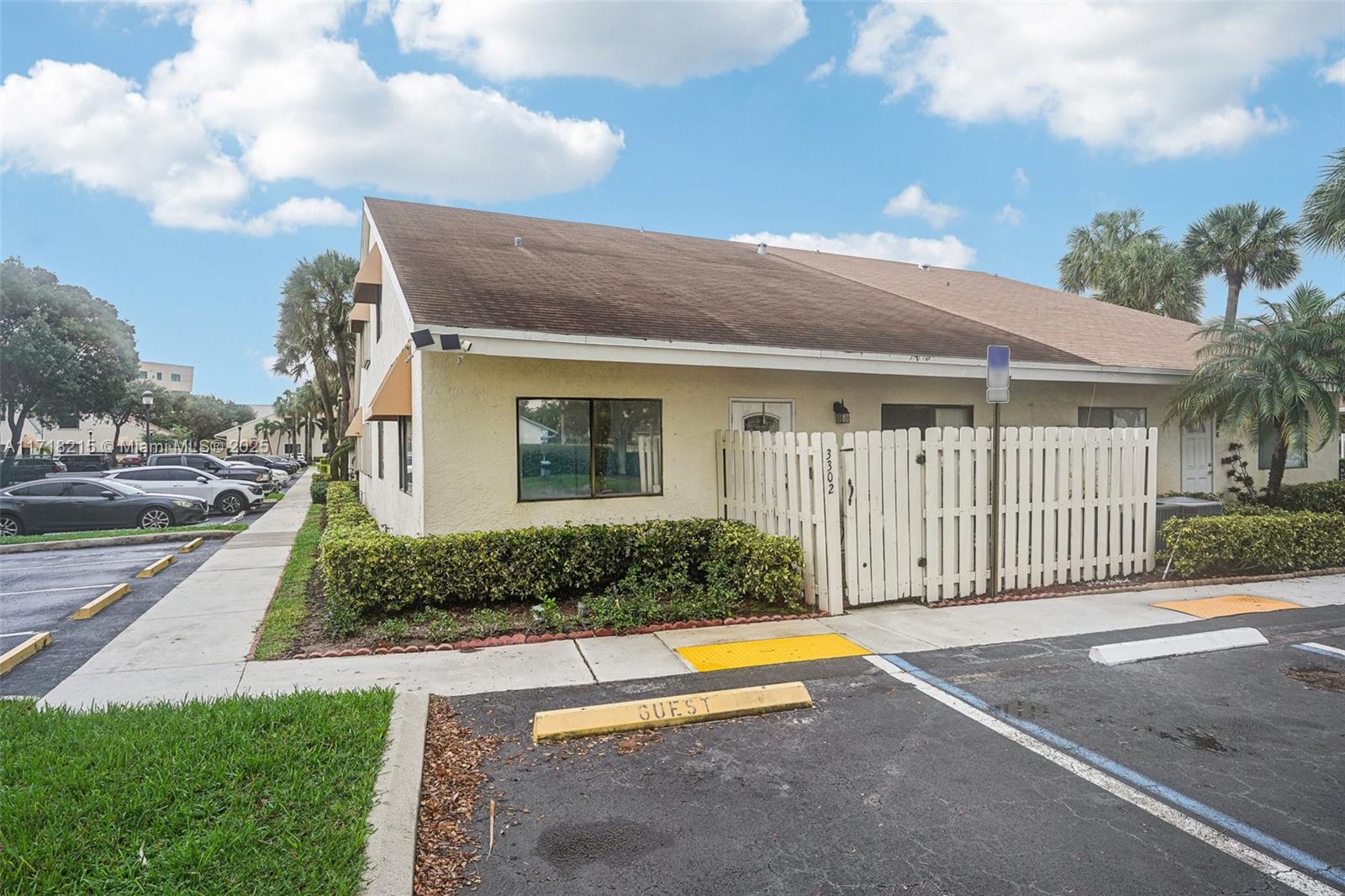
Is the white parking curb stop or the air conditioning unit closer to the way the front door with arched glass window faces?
the white parking curb stop

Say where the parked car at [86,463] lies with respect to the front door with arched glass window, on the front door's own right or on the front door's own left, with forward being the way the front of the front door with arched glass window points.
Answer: on the front door's own right

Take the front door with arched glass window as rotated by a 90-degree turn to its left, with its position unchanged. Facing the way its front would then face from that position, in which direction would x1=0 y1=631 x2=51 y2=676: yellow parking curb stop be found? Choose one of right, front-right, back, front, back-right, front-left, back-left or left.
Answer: back-right

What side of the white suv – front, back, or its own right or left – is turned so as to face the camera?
right

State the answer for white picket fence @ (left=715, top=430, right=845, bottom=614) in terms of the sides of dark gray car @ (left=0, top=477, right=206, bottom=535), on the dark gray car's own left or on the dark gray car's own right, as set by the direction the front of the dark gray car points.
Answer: on the dark gray car's own right

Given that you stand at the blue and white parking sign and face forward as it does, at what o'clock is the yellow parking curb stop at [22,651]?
The yellow parking curb stop is roughly at 2 o'clock from the blue and white parking sign.

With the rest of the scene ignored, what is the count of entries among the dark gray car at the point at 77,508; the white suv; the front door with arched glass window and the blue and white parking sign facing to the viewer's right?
2

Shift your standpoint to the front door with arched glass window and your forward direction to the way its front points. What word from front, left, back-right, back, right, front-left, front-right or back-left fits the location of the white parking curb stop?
front-left

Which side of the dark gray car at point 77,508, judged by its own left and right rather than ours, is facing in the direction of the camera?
right

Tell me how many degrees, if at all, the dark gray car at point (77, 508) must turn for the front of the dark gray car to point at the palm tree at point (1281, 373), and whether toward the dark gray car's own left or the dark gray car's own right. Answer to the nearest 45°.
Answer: approximately 45° to the dark gray car's own right

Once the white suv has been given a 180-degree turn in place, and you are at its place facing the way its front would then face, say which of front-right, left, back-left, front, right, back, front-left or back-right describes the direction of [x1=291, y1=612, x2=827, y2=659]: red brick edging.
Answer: left
